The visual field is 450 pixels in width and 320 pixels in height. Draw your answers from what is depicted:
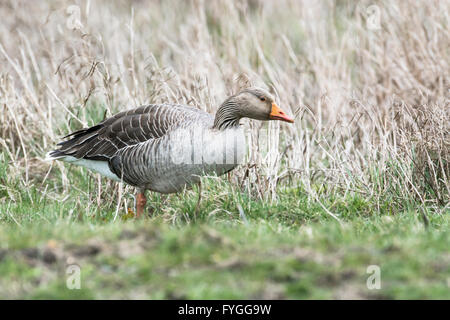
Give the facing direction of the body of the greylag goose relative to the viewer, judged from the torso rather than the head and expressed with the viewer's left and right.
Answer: facing to the right of the viewer

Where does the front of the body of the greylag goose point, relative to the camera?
to the viewer's right
